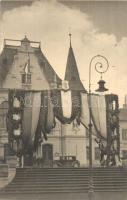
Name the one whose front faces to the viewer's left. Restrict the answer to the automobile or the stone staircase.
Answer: the automobile

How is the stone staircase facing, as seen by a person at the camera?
facing the viewer

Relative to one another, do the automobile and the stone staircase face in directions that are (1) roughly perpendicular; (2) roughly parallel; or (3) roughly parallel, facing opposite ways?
roughly perpendicular

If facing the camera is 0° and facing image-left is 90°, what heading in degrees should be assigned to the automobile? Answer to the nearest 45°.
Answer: approximately 90°
